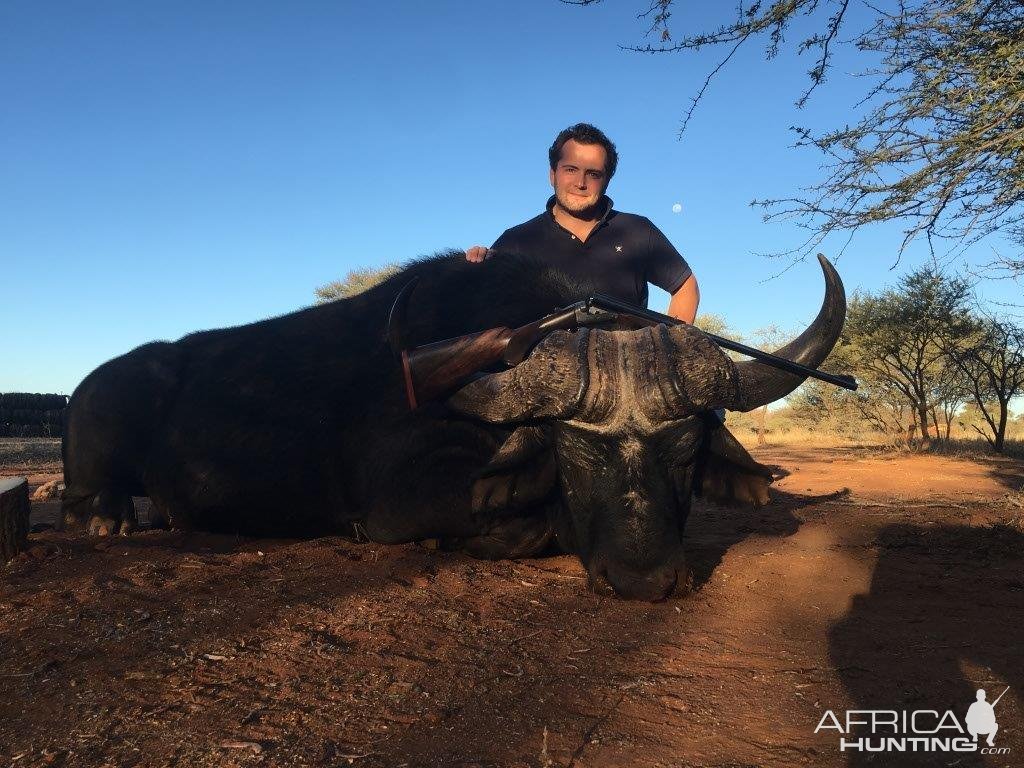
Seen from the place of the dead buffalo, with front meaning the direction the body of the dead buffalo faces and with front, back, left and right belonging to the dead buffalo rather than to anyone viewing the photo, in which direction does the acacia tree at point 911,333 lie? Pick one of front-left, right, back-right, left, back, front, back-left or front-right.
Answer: left

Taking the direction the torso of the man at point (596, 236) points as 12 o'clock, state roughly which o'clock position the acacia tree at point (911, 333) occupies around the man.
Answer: The acacia tree is roughly at 7 o'clock from the man.

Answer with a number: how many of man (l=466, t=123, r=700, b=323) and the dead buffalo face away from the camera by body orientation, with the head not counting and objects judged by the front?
0

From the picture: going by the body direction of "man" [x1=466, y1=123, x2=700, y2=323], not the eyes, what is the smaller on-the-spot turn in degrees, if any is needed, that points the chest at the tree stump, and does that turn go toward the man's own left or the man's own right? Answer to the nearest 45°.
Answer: approximately 45° to the man's own right

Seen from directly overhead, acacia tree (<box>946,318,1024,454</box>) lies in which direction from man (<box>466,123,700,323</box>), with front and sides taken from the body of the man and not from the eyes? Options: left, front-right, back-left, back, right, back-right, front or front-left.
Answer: back-left

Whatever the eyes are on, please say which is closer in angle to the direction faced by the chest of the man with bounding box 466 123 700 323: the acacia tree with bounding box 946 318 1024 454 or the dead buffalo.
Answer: the dead buffalo

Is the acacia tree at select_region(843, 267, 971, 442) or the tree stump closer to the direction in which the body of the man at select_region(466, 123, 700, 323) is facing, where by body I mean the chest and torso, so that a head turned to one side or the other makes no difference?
the tree stump

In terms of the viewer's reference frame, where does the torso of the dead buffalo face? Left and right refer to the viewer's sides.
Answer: facing the viewer and to the right of the viewer

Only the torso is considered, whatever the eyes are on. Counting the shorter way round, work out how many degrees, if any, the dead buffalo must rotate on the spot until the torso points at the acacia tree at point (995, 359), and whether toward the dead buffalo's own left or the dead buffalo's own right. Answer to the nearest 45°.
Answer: approximately 90° to the dead buffalo's own left

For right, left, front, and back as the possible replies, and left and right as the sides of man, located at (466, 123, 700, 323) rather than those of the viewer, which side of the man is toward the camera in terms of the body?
front

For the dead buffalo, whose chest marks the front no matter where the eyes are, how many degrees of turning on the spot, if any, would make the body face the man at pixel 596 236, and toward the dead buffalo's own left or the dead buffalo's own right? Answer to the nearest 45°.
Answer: approximately 90° to the dead buffalo's own left
